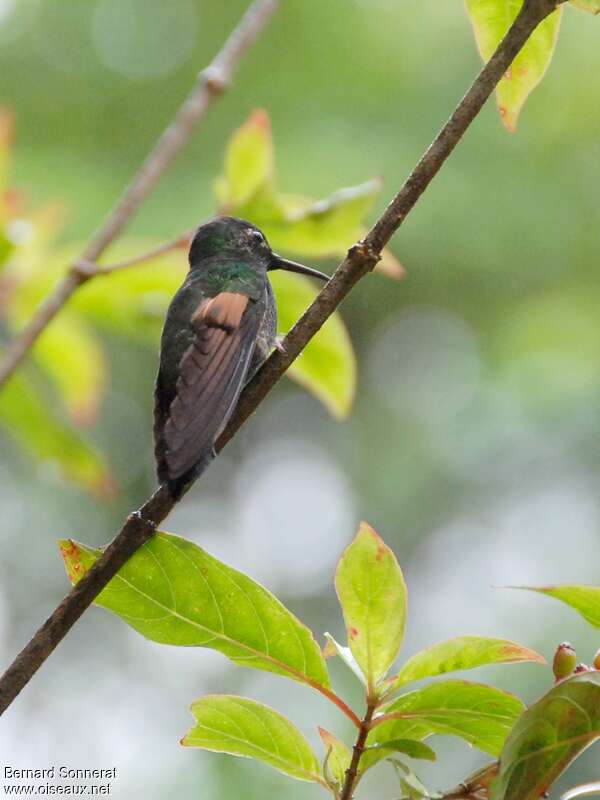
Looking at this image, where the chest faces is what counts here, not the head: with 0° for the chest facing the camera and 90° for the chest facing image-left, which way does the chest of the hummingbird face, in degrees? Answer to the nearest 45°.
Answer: approximately 225°

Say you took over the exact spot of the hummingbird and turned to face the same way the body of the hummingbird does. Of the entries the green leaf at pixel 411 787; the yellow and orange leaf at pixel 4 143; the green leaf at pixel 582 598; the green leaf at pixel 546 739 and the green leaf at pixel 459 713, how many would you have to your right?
4

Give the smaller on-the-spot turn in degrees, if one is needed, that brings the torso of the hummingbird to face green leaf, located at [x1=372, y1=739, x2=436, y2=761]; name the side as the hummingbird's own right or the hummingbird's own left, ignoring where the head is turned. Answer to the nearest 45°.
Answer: approximately 90° to the hummingbird's own right

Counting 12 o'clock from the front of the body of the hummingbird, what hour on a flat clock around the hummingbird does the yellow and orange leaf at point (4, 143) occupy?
The yellow and orange leaf is roughly at 10 o'clock from the hummingbird.

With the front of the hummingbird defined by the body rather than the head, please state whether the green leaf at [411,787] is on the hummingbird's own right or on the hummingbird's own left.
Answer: on the hummingbird's own right
